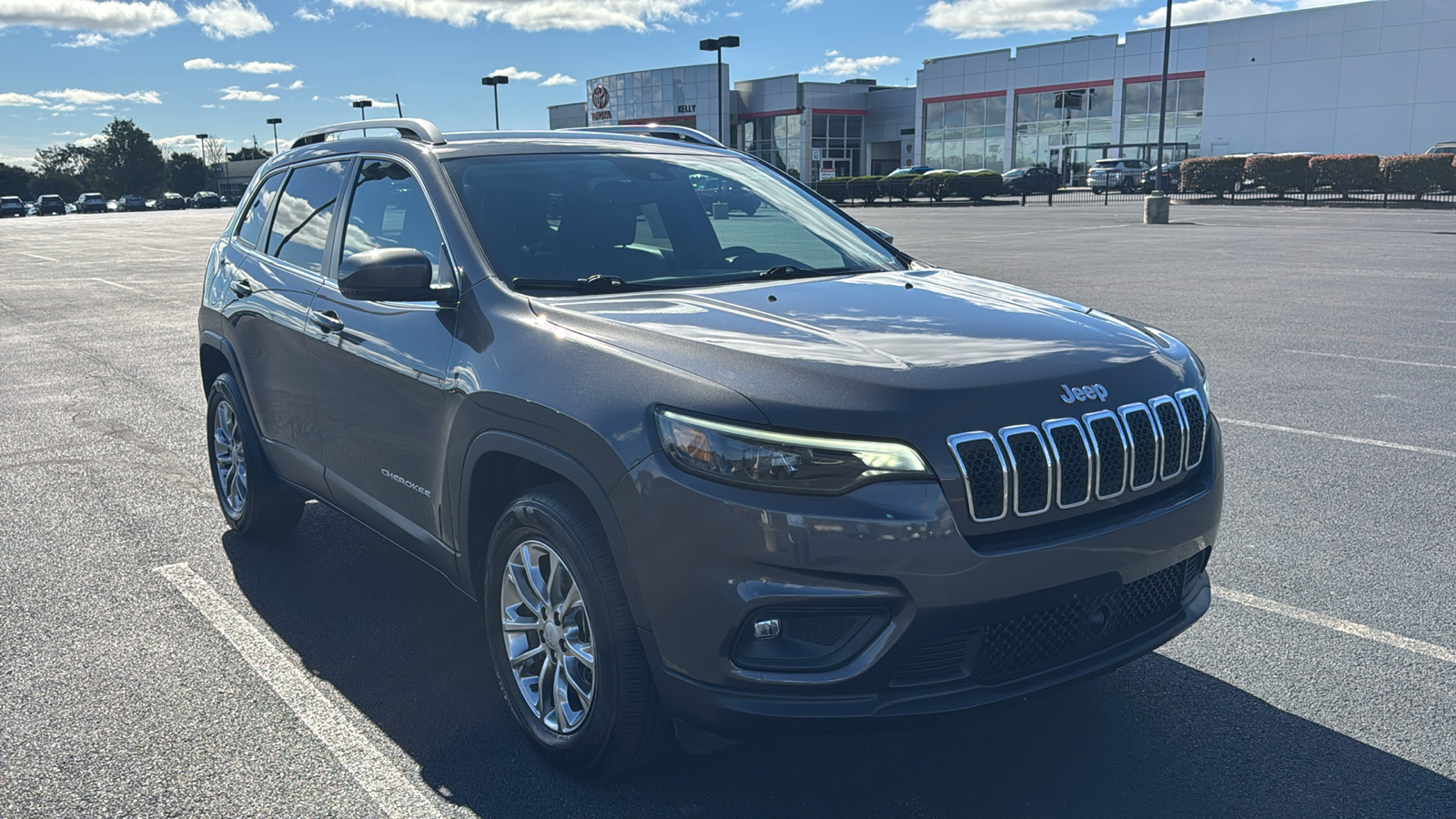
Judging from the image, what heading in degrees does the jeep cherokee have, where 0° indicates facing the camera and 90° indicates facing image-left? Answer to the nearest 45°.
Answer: approximately 315°

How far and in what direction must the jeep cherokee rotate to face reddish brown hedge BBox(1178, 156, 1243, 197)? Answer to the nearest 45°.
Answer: approximately 90° to its left

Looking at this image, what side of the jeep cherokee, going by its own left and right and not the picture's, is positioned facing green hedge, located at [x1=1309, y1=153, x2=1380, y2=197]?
left

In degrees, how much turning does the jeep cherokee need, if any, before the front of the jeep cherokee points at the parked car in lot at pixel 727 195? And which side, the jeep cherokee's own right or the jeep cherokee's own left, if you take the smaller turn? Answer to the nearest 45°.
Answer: approximately 135° to the jeep cherokee's own left
